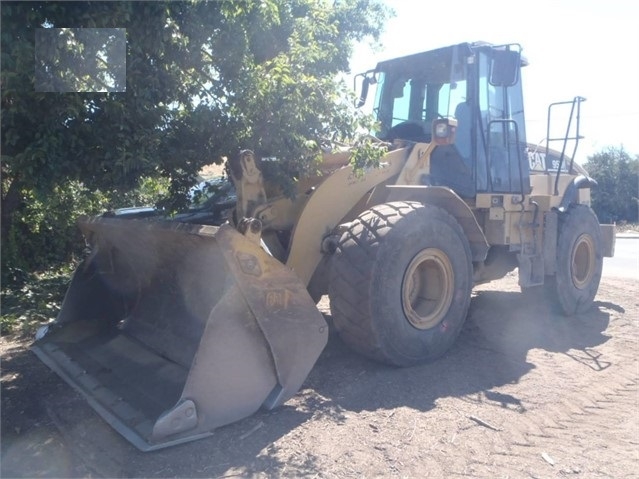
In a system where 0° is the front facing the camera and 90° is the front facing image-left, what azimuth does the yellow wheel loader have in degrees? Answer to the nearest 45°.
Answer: approximately 45°
